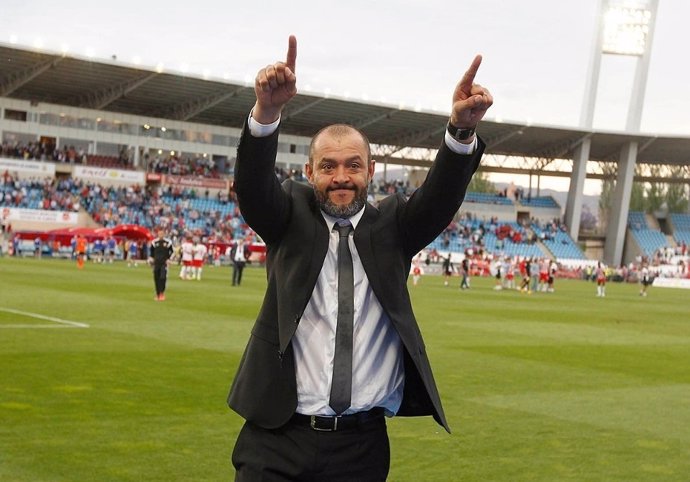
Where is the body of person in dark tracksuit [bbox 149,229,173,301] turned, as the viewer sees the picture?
toward the camera

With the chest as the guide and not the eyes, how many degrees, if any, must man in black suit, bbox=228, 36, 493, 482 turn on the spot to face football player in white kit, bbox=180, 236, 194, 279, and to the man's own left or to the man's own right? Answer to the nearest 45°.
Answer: approximately 180°

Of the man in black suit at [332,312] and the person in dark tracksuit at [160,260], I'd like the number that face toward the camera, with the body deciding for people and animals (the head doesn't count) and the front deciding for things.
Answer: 2

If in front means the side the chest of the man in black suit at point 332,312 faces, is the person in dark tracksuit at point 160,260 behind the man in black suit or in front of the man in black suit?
behind

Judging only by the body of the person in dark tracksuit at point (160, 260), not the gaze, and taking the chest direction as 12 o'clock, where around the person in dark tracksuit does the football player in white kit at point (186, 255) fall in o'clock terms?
The football player in white kit is roughly at 6 o'clock from the person in dark tracksuit.

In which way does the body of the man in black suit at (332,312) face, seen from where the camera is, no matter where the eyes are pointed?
toward the camera

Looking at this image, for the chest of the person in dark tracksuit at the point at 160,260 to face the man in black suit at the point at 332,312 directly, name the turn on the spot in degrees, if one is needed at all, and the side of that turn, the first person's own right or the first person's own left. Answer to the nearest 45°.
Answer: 0° — they already face them

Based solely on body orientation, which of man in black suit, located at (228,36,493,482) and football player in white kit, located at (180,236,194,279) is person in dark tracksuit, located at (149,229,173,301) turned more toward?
the man in black suit
